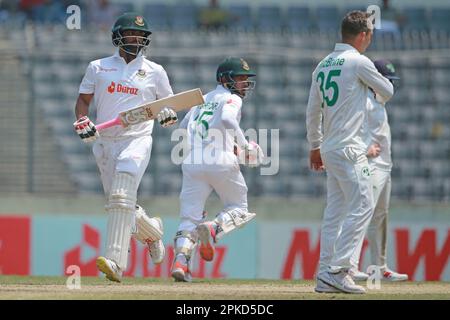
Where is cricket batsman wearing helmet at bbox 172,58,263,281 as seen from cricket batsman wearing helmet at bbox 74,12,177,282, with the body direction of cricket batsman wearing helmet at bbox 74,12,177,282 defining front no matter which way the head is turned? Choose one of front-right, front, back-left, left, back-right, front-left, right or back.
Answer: back-left

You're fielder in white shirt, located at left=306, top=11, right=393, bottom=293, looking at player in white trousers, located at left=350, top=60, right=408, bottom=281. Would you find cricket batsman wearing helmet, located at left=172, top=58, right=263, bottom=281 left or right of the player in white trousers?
left

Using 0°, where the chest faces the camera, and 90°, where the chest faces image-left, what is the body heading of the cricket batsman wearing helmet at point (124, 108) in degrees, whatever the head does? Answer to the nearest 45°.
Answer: approximately 0°

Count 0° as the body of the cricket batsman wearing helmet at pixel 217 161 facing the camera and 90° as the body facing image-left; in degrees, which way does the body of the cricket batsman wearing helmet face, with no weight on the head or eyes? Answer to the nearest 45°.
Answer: approximately 225°

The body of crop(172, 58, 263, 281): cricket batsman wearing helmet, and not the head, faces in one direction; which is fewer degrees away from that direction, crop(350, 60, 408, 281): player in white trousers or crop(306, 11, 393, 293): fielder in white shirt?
the player in white trousers

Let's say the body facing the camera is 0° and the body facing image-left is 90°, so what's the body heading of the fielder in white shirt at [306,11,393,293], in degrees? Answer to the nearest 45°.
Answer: approximately 225°

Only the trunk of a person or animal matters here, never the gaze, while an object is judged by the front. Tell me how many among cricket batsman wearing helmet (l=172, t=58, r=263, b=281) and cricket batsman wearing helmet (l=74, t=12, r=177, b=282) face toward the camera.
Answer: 1

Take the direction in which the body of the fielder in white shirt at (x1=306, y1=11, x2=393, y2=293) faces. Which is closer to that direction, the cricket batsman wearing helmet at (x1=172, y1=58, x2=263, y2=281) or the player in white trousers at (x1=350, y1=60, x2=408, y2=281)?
the player in white trousers
